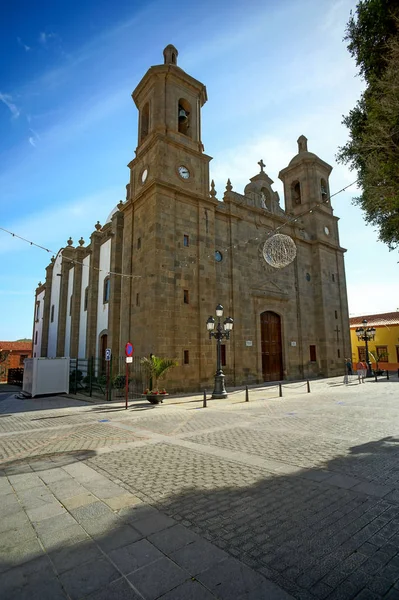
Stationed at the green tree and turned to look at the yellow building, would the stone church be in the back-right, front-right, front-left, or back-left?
front-left

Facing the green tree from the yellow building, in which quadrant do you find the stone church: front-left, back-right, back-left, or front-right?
front-right

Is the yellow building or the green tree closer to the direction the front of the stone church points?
the green tree

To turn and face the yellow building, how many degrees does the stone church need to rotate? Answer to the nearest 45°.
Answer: approximately 90° to its left
